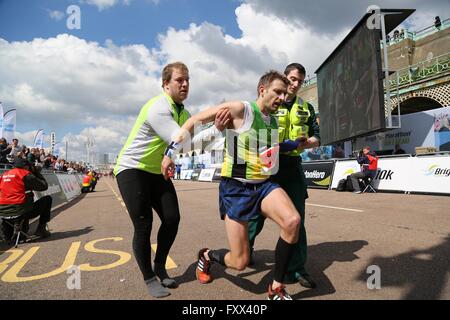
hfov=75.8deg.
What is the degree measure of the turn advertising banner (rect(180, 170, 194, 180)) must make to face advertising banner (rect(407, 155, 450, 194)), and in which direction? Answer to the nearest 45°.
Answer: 0° — it already faces it

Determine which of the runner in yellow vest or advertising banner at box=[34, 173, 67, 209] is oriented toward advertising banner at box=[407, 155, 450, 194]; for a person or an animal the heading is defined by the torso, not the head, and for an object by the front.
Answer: advertising banner at box=[34, 173, 67, 209]

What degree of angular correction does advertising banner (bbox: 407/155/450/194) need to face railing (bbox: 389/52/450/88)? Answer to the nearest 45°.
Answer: approximately 135° to its right

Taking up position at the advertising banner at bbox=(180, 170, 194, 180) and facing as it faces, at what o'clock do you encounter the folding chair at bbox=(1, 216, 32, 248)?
The folding chair is roughly at 12 o'clock from the advertising banner.

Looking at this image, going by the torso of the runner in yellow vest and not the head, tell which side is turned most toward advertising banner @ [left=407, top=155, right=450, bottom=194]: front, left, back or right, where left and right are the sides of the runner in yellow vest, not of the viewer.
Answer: left

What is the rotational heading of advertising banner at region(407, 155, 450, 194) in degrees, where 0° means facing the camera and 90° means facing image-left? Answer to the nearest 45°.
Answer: approximately 45°

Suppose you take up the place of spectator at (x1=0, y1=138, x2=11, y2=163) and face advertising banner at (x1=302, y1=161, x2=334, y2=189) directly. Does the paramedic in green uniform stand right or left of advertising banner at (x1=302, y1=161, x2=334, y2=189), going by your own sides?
right

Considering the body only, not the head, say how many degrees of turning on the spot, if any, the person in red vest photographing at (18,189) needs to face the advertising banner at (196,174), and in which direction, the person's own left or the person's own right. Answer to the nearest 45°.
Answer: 0° — they already face it
